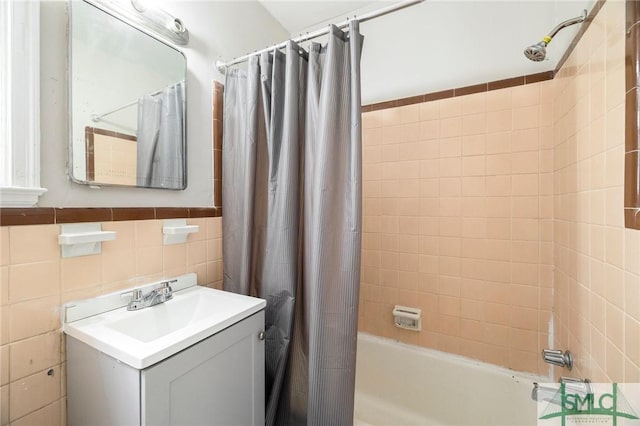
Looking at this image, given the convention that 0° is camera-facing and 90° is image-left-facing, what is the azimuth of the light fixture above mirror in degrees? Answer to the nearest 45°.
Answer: approximately 315°

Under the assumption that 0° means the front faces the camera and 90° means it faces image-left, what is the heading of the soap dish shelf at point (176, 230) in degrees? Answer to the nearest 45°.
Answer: approximately 315°

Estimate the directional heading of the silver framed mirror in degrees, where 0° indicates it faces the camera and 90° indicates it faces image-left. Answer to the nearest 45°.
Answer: approximately 315°

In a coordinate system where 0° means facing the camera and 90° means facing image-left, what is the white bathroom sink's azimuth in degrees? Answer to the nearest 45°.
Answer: approximately 315°
